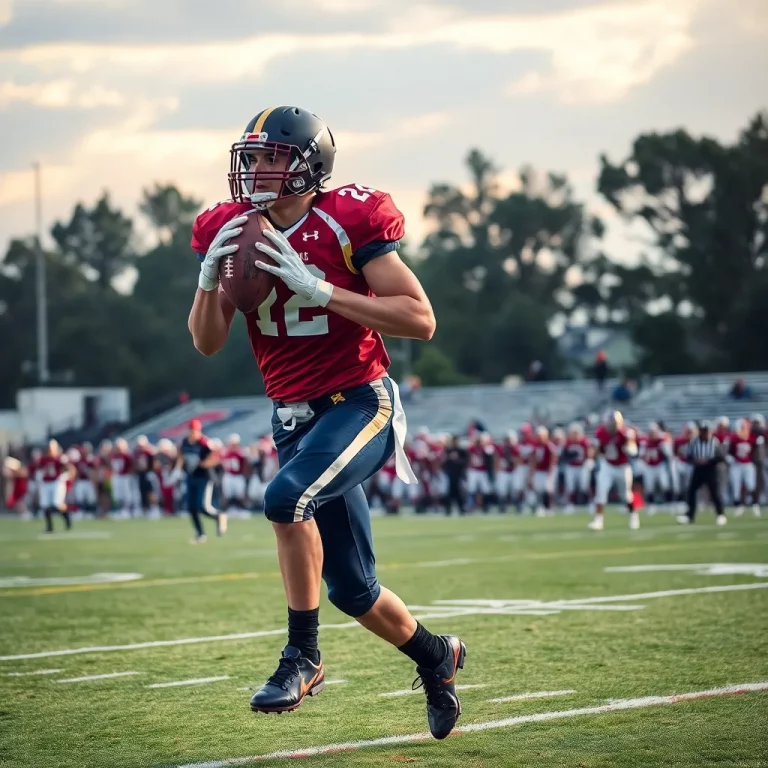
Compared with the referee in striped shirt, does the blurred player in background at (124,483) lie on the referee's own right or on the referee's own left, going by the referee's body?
on the referee's own right

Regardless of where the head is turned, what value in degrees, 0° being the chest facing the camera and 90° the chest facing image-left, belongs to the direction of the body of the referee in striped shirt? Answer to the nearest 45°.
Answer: approximately 0°

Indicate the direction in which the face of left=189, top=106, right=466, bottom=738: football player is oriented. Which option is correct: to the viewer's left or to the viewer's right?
to the viewer's left

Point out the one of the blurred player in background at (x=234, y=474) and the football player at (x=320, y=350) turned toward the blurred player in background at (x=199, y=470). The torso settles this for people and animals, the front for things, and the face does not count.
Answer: the blurred player in background at (x=234, y=474)

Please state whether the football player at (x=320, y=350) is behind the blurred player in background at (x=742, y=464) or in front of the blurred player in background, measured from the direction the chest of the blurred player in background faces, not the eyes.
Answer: in front

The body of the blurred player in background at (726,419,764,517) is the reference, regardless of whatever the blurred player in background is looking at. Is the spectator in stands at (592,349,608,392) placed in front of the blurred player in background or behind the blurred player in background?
behind

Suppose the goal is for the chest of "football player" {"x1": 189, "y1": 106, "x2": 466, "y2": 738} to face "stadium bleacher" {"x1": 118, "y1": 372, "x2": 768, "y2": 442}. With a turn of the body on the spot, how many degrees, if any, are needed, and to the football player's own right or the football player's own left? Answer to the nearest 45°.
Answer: approximately 135° to the football player's own right

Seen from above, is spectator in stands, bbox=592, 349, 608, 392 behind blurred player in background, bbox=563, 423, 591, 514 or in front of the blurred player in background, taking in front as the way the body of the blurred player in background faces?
behind
